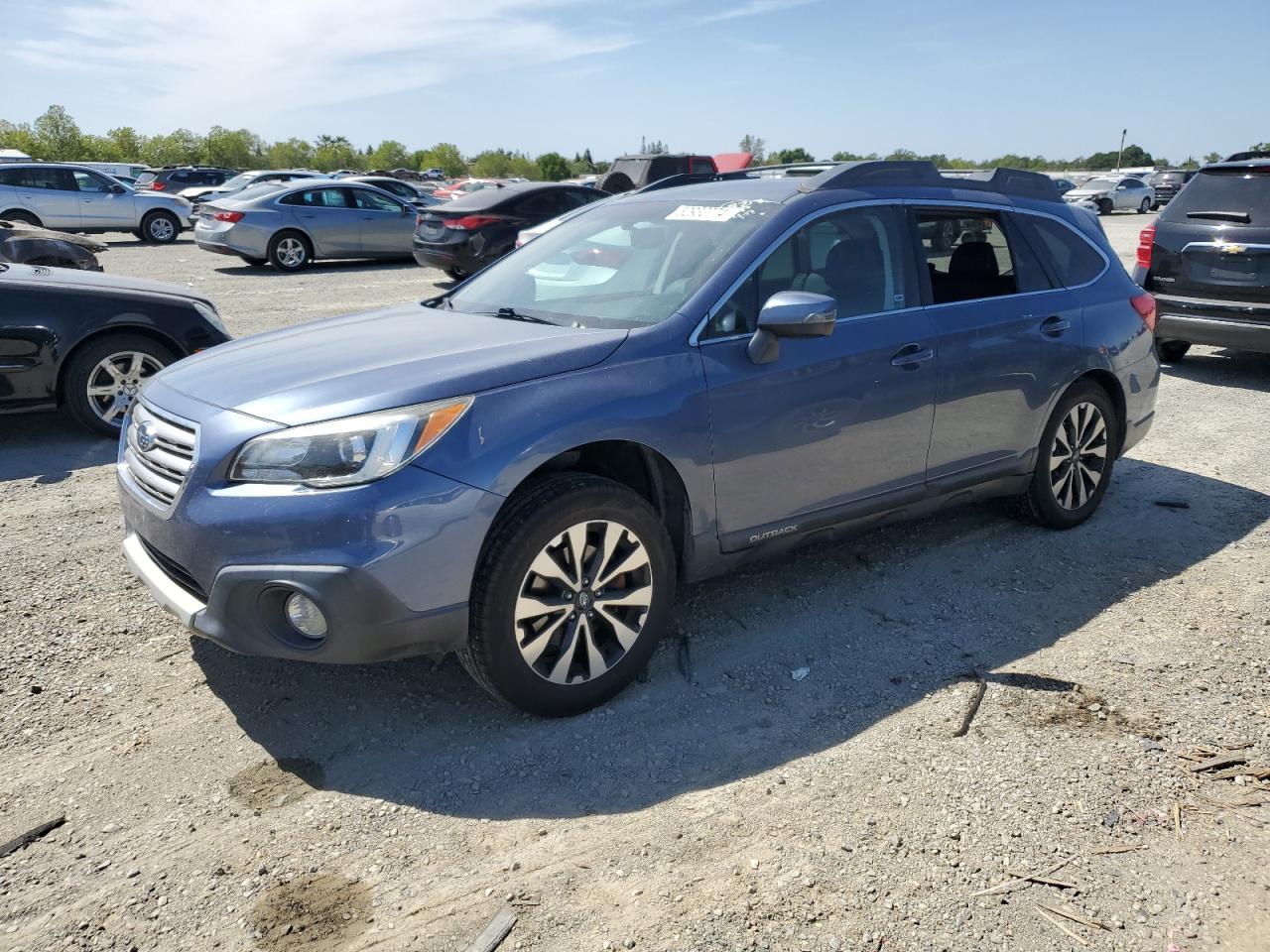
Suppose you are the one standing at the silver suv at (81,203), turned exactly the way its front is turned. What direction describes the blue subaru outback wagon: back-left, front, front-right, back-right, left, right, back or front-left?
right

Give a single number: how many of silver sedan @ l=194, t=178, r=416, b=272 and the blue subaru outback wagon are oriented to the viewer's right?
1

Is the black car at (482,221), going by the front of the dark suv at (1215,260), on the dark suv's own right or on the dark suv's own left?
on the dark suv's own left

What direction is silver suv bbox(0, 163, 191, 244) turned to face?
to the viewer's right

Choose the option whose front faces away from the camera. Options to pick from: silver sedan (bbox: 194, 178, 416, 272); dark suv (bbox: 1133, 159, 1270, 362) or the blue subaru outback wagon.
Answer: the dark suv

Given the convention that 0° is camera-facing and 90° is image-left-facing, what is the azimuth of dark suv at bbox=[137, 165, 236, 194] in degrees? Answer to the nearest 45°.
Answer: approximately 225°

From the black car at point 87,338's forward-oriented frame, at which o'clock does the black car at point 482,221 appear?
the black car at point 482,221 is roughly at 10 o'clock from the black car at point 87,338.

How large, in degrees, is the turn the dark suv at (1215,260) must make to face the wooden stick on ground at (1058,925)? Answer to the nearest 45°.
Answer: approximately 180°

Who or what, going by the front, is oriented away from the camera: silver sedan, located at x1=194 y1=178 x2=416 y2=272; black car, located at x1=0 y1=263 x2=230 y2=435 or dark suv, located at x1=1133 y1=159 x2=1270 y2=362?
the dark suv

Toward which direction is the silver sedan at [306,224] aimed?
to the viewer's right

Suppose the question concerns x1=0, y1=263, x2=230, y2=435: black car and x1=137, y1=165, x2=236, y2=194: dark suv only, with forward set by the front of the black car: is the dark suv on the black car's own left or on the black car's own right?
on the black car's own left

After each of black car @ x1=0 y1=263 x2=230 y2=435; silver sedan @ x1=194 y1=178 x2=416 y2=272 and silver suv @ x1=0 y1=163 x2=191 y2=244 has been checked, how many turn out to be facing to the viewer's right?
3

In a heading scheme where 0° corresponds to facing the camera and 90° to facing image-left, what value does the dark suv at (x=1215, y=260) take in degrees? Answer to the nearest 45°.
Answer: approximately 180°

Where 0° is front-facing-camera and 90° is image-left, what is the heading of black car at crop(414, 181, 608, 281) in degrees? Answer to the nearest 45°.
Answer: approximately 225°

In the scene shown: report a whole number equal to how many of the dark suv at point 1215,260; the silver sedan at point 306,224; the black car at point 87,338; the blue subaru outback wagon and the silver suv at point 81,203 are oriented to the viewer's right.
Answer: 3

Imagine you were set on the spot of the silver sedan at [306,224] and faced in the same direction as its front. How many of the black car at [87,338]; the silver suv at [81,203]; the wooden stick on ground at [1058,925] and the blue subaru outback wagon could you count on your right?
3

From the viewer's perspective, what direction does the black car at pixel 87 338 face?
to the viewer's right
